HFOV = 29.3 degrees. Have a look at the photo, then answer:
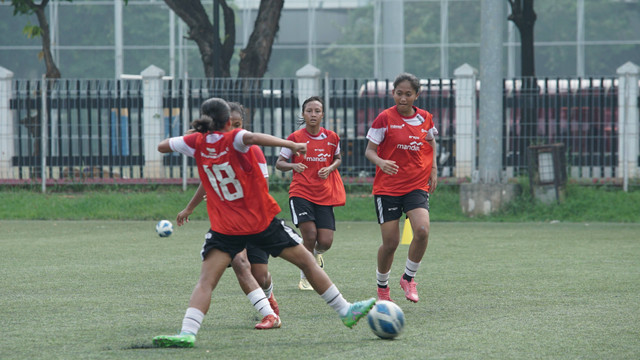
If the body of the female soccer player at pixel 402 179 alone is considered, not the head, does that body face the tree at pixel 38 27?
no

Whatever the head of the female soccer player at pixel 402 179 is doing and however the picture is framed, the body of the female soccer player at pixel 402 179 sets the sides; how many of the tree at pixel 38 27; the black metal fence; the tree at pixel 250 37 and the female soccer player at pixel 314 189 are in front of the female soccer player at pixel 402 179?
0

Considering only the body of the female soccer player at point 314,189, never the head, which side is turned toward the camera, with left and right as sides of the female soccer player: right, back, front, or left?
front

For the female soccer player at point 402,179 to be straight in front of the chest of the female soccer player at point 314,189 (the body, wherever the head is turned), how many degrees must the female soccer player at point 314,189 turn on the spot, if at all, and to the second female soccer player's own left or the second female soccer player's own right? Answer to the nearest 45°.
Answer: approximately 45° to the second female soccer player's own left

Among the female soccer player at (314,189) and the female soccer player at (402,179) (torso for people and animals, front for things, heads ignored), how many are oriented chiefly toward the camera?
2

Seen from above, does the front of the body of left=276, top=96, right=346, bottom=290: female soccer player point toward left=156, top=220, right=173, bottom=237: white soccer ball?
no

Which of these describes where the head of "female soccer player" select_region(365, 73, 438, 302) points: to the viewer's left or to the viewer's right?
to the viewer's left

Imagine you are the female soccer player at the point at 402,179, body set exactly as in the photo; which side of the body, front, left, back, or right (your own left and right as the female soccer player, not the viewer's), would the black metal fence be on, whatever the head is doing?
back

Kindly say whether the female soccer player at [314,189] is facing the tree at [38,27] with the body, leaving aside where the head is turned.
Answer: no

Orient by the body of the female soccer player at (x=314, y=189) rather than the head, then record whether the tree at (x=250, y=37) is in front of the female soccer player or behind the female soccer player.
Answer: behind

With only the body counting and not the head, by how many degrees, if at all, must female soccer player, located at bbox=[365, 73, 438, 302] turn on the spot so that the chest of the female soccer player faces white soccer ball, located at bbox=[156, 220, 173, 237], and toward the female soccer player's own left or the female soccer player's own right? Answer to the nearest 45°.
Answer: approximately 135° to the female soccer player's own right

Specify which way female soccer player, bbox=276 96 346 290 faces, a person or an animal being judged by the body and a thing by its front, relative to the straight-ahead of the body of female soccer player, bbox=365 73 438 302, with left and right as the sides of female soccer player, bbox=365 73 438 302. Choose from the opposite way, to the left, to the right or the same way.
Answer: the same way

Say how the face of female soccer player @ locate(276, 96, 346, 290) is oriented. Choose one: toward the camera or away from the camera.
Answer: toward the camera

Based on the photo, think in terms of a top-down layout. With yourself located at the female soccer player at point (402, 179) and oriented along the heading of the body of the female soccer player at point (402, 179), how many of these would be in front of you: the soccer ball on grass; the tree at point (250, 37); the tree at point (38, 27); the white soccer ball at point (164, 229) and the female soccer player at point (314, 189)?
1

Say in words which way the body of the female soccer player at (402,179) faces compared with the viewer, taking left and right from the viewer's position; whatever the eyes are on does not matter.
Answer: facing the viewer
